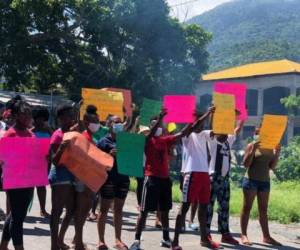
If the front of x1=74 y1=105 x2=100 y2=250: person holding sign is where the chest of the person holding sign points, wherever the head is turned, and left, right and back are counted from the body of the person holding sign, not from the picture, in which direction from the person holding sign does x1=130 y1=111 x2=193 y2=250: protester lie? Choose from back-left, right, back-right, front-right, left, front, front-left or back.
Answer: left

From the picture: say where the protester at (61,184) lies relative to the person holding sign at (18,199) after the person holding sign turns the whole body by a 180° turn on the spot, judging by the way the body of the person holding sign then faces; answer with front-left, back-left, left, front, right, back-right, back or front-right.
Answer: right

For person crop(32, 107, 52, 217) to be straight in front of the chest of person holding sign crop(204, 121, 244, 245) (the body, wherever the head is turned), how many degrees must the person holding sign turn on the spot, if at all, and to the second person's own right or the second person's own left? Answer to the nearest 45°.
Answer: approximately 135° to the second person's own right

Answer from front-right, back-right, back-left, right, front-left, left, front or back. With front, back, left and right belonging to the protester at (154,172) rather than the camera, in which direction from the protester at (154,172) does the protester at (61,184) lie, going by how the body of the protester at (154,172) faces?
right

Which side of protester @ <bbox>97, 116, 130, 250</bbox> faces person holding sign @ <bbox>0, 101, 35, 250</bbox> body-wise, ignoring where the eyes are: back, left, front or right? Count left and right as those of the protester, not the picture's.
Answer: right

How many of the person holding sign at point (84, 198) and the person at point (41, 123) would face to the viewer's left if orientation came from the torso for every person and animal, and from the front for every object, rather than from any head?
0

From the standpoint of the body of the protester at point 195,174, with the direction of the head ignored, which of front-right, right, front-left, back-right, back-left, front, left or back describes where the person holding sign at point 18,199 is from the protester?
right

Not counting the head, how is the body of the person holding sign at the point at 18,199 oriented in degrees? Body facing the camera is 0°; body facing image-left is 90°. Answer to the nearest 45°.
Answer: approximately 315°

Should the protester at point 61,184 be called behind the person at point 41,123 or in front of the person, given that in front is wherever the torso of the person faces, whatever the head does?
in front
